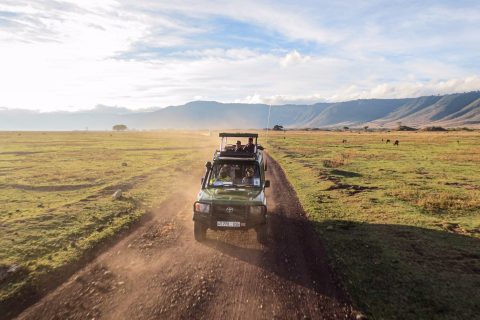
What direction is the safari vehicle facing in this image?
toward the camera
